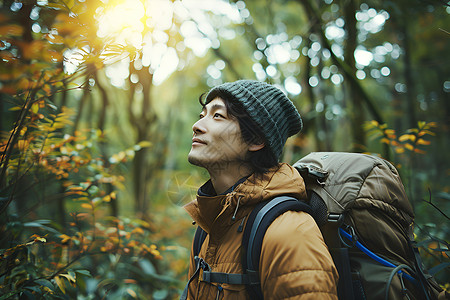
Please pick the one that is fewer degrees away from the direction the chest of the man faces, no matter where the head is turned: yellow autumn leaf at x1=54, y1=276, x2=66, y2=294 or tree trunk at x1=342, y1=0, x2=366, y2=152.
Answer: the yellow autumn leaf

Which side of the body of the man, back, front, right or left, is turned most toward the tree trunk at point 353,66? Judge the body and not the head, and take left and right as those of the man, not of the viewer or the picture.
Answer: back

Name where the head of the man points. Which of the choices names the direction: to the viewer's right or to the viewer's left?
to the viewer's left

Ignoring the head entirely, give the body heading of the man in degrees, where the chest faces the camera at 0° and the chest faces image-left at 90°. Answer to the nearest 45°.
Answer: approximately 45°

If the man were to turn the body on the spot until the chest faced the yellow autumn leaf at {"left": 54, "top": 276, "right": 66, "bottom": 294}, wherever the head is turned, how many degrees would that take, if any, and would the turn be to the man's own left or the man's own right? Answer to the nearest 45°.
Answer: approximately 45° to the man's own right

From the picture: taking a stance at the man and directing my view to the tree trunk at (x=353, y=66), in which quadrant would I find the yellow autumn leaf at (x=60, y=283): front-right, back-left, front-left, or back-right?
back-left
